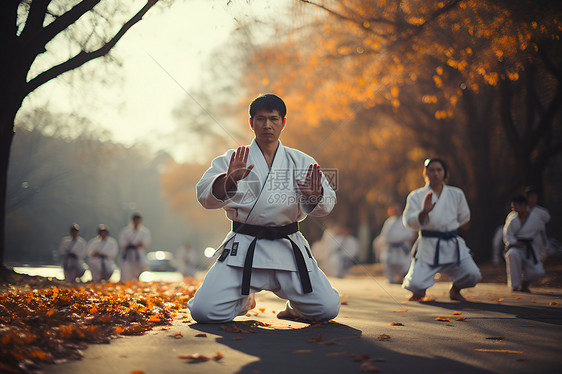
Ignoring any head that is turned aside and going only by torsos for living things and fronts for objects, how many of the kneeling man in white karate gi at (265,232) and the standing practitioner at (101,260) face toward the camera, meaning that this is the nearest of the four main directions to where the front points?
2

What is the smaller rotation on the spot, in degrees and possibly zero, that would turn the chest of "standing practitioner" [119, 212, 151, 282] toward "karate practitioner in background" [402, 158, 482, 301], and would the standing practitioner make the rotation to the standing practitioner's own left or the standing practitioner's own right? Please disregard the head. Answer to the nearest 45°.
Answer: approximately 45° to the standing practitioner's own left

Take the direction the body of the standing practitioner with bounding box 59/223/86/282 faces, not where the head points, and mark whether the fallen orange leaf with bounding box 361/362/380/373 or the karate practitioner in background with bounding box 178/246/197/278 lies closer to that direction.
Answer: the fallen orange leaf

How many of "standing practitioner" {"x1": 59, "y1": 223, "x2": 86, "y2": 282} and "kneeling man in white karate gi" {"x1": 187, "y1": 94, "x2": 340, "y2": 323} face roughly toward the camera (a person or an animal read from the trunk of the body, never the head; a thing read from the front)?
2

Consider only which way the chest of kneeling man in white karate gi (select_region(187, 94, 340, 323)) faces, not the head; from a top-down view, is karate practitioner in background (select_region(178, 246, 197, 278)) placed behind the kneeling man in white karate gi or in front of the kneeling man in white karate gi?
behind

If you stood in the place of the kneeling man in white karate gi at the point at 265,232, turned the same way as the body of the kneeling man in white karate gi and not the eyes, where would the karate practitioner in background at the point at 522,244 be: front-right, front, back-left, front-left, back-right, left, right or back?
back-left
